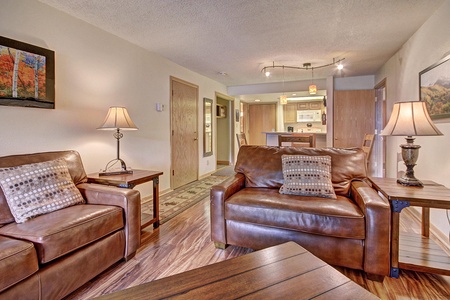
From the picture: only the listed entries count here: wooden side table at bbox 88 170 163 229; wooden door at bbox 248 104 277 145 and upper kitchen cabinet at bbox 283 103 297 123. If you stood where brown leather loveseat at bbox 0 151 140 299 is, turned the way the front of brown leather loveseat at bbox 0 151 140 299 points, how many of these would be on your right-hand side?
0

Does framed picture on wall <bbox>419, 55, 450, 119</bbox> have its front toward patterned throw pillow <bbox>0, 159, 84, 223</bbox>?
yes

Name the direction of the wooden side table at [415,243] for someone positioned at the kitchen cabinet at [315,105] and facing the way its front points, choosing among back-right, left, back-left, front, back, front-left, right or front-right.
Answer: front

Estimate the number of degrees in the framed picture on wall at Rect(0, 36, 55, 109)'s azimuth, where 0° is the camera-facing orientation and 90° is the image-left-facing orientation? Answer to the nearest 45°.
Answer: approximately 315°

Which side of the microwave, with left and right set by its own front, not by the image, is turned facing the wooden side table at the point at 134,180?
front

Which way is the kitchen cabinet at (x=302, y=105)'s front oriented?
toward the camera

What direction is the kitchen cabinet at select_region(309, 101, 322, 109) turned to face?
toward the camera

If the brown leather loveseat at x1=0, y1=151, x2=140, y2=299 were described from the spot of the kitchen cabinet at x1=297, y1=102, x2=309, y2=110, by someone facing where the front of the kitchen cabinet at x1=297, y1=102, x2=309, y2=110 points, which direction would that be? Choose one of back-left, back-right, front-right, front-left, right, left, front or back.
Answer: front

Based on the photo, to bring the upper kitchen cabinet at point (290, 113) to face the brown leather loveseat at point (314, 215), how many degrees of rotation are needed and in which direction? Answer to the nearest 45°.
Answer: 0° — it already faces it

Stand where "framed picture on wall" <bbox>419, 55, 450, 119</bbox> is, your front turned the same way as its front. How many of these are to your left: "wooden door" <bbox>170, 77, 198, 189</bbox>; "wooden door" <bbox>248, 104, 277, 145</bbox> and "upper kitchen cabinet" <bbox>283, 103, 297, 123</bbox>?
0

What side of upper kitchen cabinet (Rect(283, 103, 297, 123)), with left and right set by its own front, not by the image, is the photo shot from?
front
